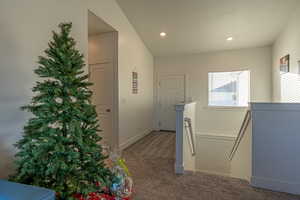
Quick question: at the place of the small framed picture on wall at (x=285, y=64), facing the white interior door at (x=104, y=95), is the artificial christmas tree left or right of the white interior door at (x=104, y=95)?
left

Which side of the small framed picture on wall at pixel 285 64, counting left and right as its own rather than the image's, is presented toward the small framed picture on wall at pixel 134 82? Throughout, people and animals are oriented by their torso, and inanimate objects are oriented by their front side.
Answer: front

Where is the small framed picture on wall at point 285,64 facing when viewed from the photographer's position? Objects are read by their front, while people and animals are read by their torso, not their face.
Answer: facing the viewer and to the left of the viewer

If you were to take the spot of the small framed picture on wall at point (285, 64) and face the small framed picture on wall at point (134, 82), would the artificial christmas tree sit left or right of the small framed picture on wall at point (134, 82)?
left

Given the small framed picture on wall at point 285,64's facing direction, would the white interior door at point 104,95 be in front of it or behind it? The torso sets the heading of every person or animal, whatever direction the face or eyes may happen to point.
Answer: in front

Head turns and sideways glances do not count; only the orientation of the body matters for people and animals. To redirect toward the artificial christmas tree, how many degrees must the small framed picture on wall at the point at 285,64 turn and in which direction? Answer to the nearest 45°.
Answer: approximately 45° to its left
